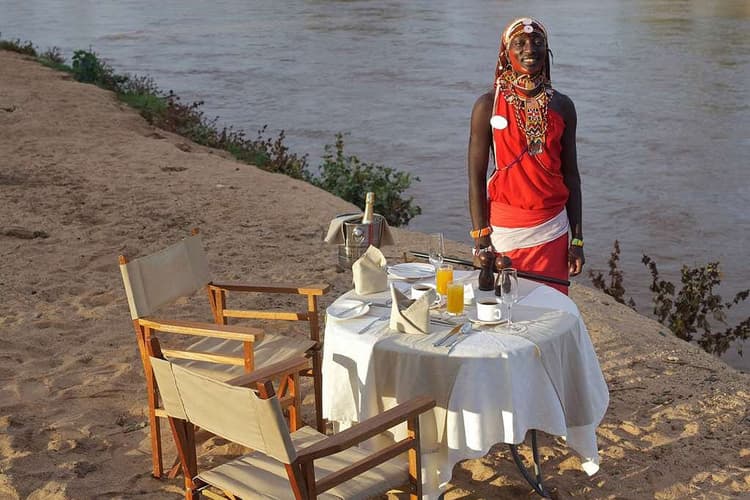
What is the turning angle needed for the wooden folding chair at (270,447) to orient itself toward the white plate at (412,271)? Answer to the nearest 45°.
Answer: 0° — it already faces it

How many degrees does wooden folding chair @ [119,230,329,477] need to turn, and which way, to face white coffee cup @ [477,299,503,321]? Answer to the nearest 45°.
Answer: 0° — it already faces it

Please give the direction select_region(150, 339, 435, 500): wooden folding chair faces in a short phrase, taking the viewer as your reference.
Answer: facing away from the viewer and to the right of the viewer

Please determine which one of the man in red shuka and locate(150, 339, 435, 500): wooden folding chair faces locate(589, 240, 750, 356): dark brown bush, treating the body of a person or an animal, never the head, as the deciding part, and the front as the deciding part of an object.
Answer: the wooden folding chair

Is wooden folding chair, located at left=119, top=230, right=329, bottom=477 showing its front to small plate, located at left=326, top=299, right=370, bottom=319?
yes

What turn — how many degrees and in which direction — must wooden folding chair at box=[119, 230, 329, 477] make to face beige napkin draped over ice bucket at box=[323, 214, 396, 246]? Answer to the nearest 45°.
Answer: approximately 45° to its left

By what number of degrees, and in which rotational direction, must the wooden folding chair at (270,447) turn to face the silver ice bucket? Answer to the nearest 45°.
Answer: approximately 45° to its left

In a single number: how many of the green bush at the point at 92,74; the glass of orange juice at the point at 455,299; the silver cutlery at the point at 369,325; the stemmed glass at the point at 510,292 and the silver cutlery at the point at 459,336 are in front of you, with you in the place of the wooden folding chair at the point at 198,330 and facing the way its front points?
4

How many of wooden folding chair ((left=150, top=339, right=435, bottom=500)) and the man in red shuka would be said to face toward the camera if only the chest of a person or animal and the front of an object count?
1

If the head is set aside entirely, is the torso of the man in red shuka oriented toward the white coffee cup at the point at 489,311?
yes
